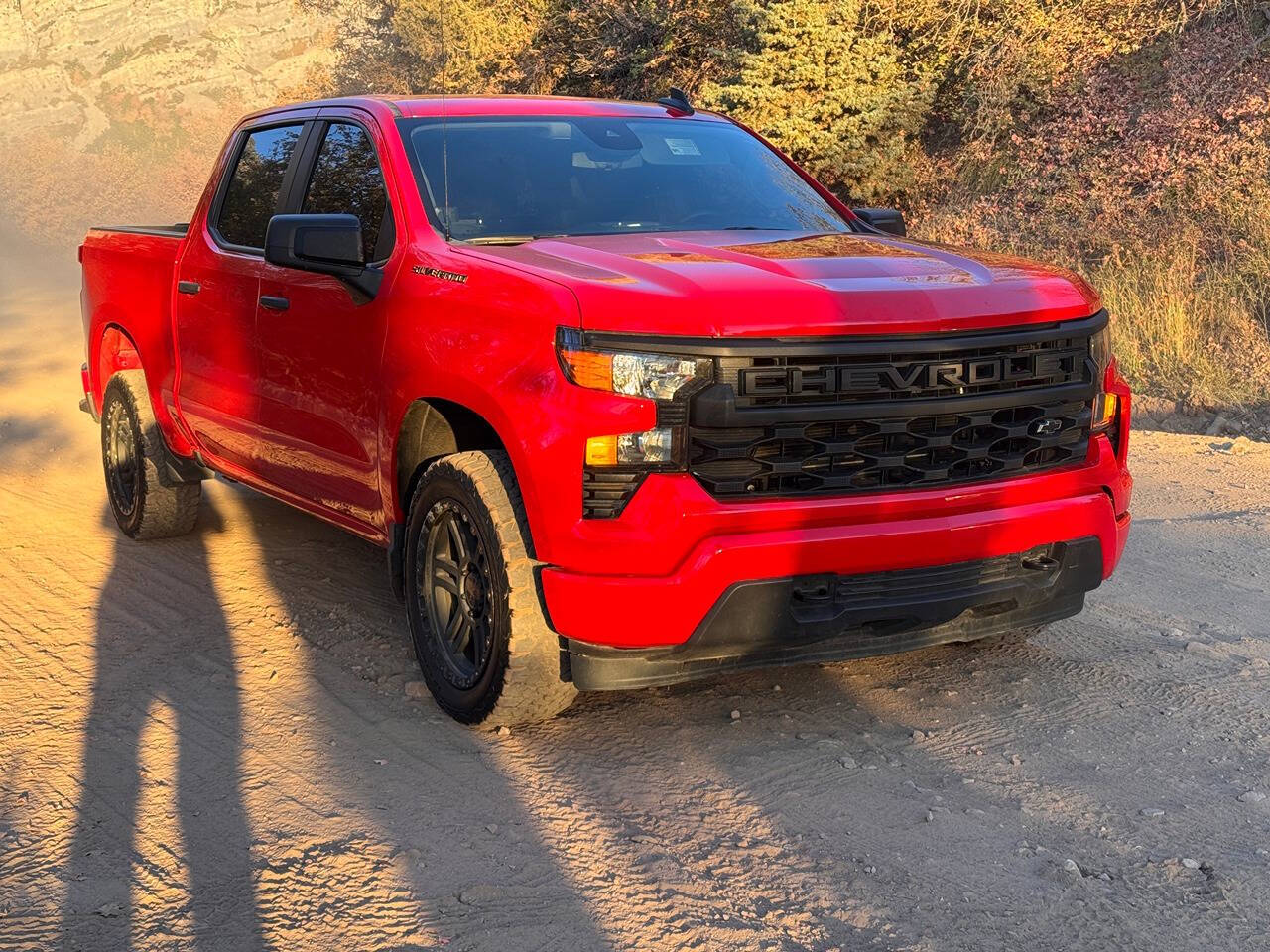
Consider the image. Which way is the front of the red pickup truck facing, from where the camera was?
facing the viewer and to the right of the viewer

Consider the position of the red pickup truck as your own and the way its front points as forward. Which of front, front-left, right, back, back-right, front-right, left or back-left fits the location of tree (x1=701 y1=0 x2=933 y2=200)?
back-left

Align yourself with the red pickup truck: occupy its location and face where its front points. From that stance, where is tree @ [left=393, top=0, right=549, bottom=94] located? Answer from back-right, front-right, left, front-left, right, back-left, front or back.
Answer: back-left

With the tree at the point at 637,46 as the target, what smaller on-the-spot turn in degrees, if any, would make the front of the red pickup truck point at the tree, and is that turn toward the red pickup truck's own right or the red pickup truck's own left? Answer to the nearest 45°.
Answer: approximately 135° to the red pickup truck's own left

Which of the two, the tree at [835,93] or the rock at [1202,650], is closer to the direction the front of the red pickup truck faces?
the rock

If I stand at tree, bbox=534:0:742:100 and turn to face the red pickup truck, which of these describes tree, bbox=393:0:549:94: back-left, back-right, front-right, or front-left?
back-right
